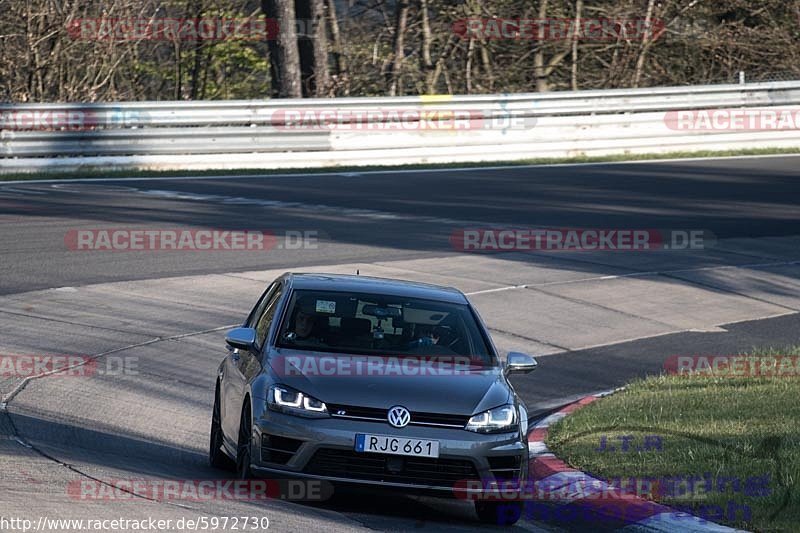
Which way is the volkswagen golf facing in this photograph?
toward the camera

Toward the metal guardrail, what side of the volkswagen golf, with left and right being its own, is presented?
back
